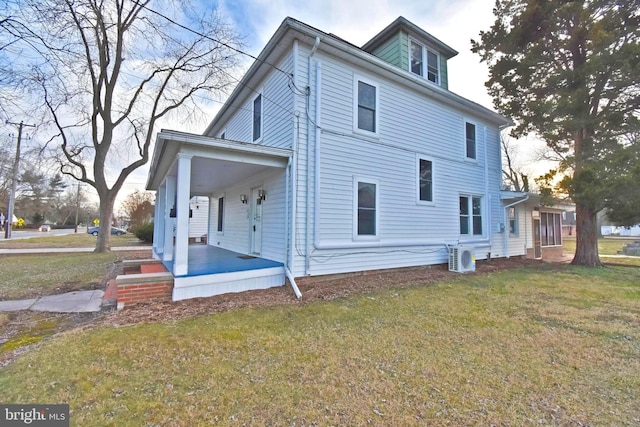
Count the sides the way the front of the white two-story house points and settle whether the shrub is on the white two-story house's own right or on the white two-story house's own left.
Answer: on the white two-story house's own right

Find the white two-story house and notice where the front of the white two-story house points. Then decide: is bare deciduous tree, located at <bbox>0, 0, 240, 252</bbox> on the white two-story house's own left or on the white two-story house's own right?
on the white two-story house's own right

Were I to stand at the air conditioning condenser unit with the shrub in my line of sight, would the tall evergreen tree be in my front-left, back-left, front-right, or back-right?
back-right

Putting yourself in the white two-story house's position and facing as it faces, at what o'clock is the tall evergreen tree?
The tall evergreen tree is roughly at 7 o'clock from the white two-story house.

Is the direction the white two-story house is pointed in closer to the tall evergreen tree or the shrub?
the shrub

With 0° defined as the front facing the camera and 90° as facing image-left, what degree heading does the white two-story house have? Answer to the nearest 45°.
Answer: approximately 45°
